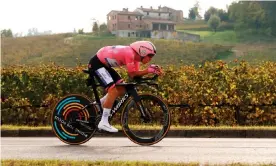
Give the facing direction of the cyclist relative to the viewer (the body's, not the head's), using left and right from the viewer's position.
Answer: facing to the right of the viewer
